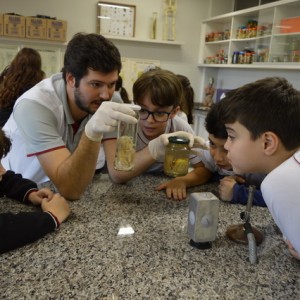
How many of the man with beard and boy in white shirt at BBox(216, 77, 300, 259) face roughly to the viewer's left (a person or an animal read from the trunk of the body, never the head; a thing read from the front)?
1

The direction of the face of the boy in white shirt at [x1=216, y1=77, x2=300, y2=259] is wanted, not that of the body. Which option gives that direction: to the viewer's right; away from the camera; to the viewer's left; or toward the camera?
to the viewer's left

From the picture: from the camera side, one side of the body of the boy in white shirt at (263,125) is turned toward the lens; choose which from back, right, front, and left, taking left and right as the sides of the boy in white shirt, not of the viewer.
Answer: left

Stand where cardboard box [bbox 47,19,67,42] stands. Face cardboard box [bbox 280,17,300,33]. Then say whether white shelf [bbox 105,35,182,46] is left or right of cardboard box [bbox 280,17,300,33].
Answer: left

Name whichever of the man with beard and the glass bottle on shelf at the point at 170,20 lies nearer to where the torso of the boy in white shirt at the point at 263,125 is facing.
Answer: the man with beard

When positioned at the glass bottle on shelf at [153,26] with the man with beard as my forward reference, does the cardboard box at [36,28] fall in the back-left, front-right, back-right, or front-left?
front-right

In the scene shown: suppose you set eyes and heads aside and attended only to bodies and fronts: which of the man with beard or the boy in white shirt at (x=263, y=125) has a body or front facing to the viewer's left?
the boy in white shirt

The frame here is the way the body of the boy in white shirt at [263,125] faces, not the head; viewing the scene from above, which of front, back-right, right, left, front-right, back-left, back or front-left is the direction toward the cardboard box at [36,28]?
front-right

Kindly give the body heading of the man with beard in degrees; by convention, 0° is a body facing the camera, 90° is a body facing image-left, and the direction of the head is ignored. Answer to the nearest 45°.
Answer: approximately 315°

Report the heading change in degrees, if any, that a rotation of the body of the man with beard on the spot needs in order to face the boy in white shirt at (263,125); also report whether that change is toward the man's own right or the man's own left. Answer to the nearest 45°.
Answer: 0° — they already face them

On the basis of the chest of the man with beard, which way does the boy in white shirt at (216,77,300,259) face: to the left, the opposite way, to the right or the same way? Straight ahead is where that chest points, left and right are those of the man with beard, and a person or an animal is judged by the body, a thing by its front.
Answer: the opposite way

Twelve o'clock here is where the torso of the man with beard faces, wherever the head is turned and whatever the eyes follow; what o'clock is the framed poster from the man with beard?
The framed poster is roughly at 8 o'clock from the man with beard.

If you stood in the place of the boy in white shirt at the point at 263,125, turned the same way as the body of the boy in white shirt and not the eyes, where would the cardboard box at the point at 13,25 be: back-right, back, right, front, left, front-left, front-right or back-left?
front-right

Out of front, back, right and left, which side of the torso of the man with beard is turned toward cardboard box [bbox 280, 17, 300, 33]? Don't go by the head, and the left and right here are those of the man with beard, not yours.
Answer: left
